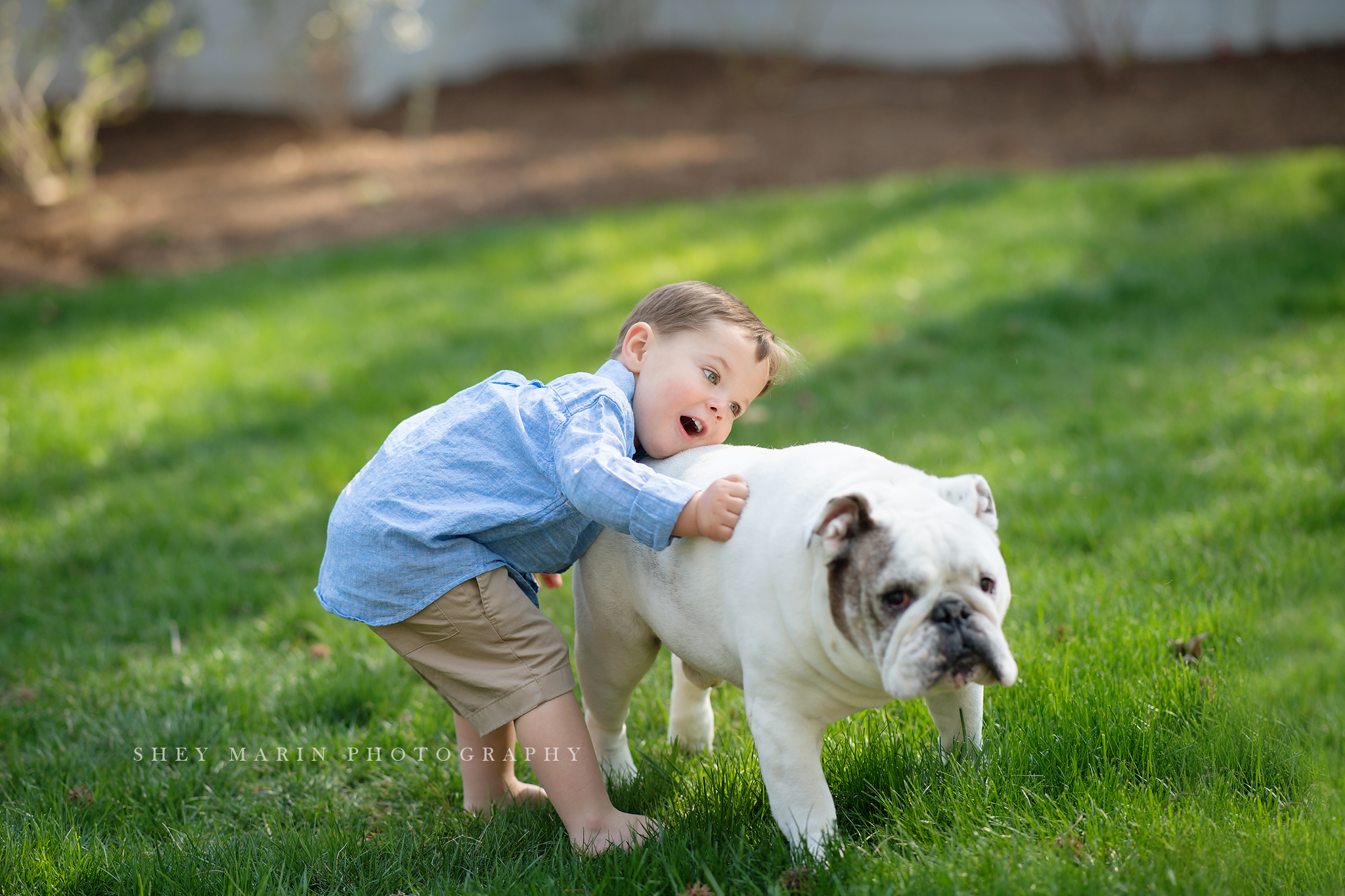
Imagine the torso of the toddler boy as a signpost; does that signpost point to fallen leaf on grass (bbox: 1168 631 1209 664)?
yes

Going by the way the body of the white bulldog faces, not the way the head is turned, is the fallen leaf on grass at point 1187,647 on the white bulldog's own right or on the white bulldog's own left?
on the white bulldog's own left

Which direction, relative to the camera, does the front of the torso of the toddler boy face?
to the viewer's right

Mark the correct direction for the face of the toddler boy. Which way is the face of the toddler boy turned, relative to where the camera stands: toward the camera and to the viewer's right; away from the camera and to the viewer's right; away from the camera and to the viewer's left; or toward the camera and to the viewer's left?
toward the camera and to the viewer's right

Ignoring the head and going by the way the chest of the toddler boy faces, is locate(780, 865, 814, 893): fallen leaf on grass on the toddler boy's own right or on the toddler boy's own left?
on the toddler boy's own right

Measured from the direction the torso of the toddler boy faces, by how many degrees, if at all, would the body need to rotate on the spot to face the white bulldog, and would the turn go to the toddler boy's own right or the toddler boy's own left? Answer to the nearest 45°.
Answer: approximately 45° to the toddler boy's own right

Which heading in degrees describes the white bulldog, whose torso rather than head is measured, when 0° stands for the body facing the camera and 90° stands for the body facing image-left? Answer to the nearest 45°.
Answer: approximately 315°

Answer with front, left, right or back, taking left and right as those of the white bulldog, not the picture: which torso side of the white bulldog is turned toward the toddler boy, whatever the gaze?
back

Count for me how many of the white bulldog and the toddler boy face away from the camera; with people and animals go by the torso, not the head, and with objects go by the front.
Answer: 0

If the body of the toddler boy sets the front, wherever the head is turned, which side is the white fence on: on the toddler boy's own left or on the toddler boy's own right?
on the toddler boy's own left
